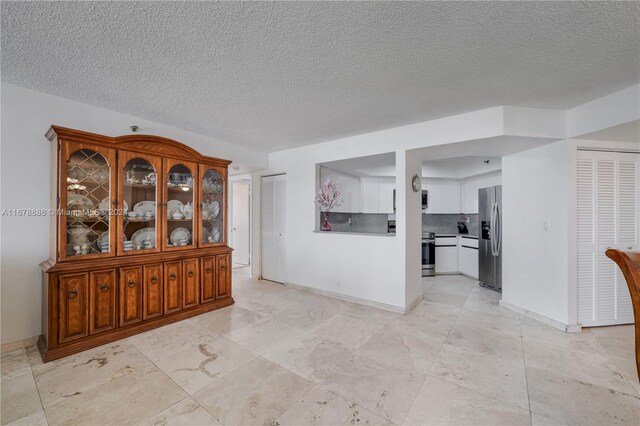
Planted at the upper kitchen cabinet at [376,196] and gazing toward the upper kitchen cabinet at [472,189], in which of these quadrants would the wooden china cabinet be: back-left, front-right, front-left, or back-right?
back-right

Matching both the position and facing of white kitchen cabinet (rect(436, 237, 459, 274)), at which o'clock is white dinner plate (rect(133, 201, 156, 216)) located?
The white dinner plate is roughly at 1 o'clock from the white kitchen cabinet.

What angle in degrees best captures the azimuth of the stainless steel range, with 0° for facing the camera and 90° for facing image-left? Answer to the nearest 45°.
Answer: approximately 0°

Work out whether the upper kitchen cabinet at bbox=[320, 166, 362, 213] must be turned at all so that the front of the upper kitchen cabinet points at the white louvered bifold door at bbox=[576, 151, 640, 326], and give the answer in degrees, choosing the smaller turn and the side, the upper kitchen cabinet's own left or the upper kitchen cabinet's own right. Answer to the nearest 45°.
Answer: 0° — it already faces it

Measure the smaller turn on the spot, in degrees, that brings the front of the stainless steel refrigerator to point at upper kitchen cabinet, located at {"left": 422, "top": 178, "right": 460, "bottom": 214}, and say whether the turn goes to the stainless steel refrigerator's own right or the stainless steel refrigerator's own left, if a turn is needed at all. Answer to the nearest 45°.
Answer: approximately 90° to the stainless steel refrigerator's own right

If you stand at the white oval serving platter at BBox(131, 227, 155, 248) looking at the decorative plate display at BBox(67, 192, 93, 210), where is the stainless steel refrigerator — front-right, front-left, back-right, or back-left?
back-left

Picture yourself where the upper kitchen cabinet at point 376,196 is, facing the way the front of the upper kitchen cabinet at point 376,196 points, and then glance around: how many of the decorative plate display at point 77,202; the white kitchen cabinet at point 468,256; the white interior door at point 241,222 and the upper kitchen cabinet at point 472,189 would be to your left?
2

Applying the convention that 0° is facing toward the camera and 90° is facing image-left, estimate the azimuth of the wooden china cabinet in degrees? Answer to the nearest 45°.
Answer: approximately 315°

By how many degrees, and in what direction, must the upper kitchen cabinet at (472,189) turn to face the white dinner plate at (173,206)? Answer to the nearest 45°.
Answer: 0° — it already faces it
